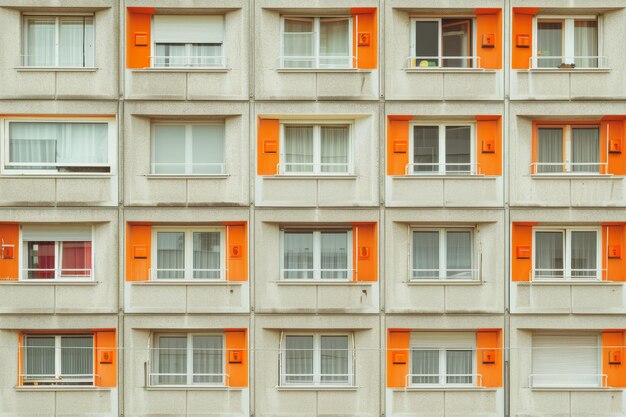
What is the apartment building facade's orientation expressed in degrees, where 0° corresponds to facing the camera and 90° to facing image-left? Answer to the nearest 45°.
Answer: approximately 0°
